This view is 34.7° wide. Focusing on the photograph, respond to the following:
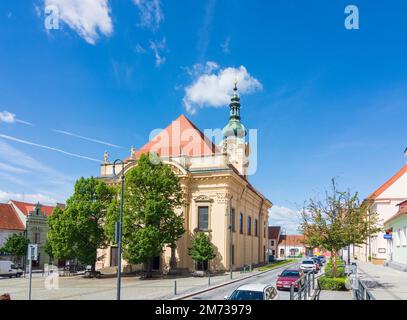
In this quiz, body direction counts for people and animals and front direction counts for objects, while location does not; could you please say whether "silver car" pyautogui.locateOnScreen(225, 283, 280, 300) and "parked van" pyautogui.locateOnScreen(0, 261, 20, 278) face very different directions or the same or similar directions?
very different directions

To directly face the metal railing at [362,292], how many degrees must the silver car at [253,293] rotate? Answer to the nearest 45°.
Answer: approximately 135° to its left

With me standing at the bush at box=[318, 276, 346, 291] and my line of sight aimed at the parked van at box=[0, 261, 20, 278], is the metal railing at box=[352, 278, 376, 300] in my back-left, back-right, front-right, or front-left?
back-left

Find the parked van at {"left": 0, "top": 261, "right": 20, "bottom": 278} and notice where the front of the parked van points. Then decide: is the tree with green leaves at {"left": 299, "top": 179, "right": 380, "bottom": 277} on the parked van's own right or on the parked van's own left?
on the parked van's own right
